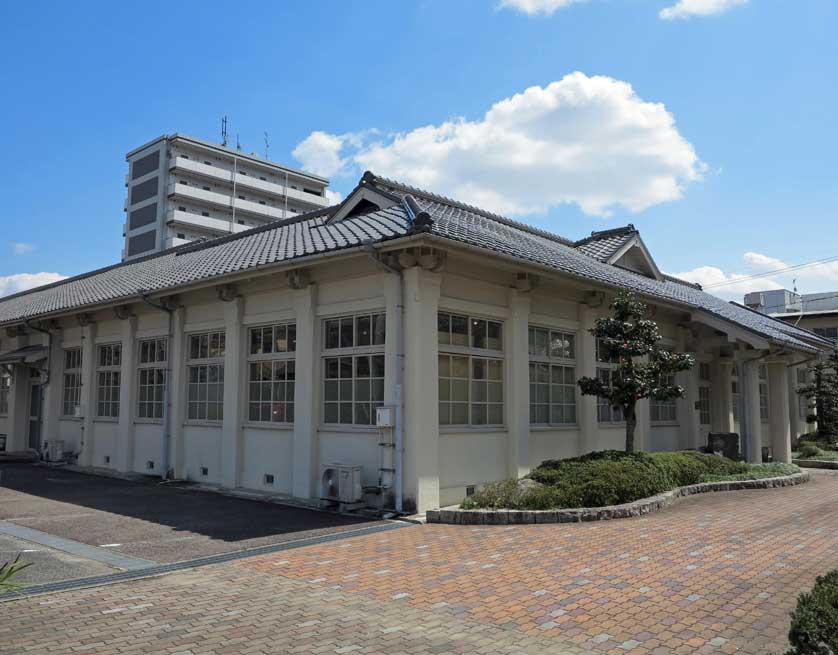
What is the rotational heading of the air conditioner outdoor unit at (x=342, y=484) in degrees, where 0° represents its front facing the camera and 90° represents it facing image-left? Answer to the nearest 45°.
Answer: approximately 45°

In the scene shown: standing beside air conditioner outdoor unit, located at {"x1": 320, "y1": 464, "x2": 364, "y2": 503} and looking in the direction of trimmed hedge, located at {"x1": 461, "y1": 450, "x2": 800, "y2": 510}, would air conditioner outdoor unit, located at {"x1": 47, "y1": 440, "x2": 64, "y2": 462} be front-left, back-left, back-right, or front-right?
back-left

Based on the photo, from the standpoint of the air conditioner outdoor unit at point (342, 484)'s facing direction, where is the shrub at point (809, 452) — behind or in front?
behind

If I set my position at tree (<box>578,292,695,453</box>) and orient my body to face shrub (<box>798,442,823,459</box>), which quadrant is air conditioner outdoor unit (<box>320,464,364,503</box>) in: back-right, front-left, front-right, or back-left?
back-left
